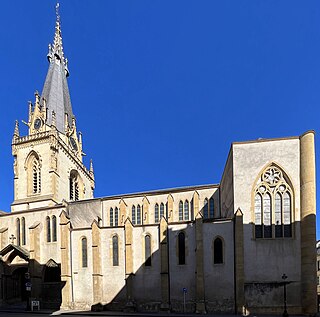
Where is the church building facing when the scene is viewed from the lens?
facing to the left of the viewer
